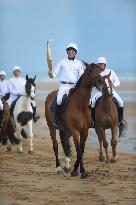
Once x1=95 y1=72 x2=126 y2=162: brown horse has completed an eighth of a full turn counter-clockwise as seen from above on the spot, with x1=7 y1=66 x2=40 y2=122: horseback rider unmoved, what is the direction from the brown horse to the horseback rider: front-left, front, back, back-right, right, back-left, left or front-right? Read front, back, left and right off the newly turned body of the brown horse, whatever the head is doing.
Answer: back

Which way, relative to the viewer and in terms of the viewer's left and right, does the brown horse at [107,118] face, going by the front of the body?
facing the viewer

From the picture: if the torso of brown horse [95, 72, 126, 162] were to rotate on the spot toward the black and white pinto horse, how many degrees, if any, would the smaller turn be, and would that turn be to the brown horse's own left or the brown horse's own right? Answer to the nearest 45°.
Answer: approximately 135° to the brown horse's own right

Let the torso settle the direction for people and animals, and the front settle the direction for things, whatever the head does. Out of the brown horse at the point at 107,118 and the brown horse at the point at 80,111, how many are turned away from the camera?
0

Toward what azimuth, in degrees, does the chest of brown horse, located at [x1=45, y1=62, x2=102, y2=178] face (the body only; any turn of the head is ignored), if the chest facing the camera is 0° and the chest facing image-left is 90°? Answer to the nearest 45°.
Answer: approximately 315°

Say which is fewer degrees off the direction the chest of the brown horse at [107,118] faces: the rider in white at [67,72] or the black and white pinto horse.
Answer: the rider in white
